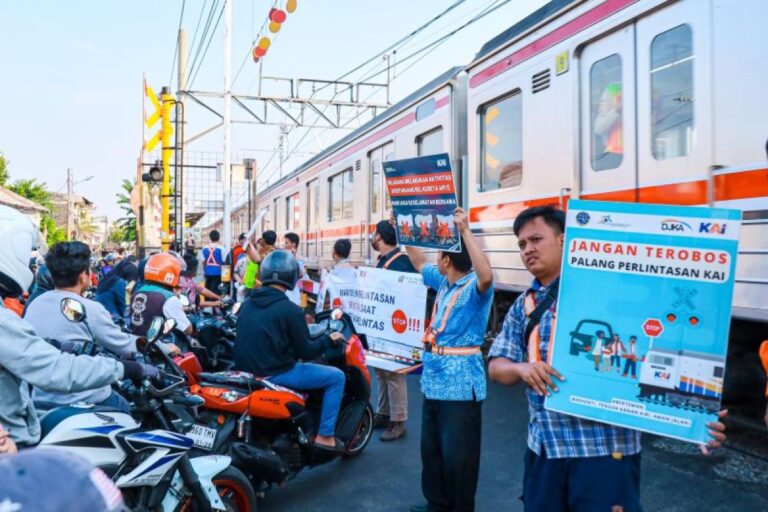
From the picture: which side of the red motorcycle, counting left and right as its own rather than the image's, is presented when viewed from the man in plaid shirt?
right

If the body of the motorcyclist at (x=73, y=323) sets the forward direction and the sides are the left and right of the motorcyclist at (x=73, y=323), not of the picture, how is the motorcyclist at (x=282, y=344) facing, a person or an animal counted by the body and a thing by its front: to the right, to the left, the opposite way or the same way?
the same way

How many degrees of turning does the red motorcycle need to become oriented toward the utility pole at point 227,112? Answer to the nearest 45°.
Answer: approximately 45° to its left

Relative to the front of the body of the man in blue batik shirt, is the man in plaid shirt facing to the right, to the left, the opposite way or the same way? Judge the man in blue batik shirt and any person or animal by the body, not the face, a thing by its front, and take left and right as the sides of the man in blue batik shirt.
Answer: the same way

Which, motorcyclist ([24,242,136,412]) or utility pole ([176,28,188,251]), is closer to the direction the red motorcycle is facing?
the utility pole

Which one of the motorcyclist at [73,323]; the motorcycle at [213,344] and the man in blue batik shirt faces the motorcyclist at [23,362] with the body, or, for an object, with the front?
the man in blue batik shirt

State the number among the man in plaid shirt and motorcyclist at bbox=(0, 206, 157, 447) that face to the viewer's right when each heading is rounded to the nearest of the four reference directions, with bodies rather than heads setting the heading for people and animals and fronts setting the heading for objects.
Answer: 1

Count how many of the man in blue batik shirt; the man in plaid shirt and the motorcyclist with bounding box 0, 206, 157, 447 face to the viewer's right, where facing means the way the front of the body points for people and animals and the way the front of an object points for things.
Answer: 1

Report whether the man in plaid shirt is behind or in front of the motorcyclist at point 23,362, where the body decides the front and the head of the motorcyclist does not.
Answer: in front

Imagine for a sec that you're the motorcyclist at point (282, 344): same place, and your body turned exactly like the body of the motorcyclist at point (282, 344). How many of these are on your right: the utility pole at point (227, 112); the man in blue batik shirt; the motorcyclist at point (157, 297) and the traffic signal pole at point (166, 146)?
1

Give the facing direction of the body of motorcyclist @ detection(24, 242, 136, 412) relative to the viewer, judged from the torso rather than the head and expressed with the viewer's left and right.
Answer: facing away from the viewer and to the right of the viewer

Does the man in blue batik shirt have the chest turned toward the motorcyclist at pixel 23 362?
yes

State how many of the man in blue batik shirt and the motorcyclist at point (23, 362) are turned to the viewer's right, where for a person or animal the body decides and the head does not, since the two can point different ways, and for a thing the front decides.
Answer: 1

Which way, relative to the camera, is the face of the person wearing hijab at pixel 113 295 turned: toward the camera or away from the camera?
away from the camera

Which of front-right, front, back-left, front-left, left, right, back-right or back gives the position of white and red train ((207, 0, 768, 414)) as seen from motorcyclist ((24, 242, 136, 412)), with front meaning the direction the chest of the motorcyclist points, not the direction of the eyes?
front-right

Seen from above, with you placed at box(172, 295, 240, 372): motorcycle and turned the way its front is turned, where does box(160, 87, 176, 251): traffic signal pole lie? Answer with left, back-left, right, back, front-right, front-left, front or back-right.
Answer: front-left

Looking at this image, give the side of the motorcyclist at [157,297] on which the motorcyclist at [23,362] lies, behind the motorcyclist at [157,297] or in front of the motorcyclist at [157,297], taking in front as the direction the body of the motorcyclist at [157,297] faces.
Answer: behind

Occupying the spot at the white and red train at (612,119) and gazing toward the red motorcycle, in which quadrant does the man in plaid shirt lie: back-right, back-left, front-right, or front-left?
front-left

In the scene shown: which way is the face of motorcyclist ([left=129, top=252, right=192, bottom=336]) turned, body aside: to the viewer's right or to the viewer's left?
to the viewer's right
